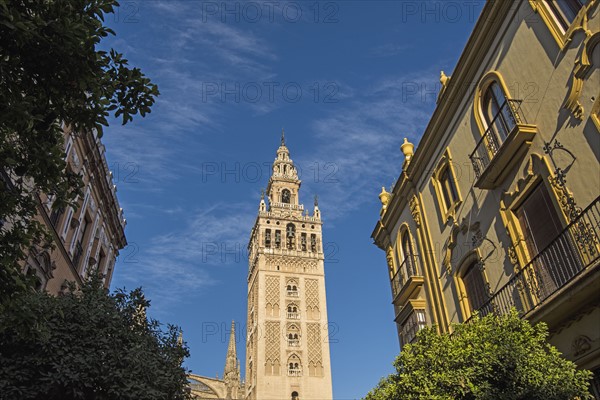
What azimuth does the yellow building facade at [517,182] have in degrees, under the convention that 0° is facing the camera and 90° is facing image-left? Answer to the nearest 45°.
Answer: approximately 45°
